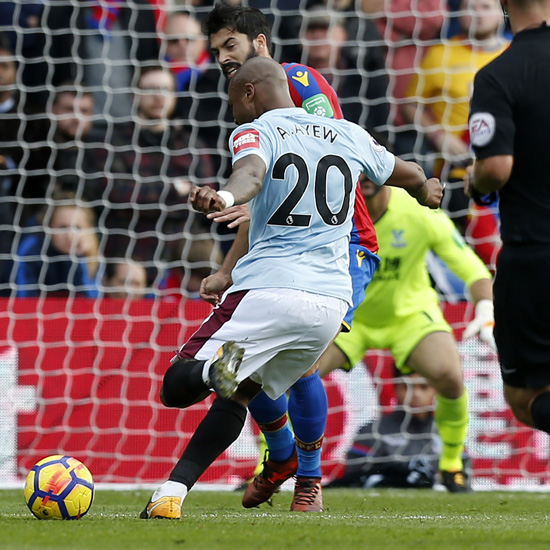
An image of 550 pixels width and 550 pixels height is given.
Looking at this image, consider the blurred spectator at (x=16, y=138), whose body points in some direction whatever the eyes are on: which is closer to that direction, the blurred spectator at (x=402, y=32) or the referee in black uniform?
the referee in black uniform

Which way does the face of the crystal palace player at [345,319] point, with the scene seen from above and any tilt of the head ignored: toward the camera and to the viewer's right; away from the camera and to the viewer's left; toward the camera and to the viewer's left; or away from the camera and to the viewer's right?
toward the camera and to the viewer's left

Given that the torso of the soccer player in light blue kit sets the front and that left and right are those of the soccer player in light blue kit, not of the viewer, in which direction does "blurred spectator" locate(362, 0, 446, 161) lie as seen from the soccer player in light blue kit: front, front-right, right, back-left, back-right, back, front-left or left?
front-right

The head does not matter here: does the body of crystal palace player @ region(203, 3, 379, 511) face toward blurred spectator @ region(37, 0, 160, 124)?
no

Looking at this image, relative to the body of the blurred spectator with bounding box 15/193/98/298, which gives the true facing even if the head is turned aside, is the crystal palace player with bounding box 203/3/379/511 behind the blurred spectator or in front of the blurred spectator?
in front

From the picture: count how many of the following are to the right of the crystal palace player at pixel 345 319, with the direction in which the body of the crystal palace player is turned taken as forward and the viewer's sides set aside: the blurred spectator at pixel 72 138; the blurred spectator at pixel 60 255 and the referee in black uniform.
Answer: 2

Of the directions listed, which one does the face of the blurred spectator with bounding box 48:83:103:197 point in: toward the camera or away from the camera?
toward the camera

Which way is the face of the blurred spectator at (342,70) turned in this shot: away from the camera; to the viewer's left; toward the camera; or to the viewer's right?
toward the camera

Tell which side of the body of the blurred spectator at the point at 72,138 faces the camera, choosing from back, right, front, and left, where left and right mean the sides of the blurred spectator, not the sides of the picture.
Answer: front

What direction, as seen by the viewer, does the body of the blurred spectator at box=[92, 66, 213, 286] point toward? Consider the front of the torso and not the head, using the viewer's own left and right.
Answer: facing the viewer

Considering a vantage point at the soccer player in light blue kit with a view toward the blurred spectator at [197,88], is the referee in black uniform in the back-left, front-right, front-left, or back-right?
back-right

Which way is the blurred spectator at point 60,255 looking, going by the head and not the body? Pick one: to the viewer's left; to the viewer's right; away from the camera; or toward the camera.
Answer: toward the camera

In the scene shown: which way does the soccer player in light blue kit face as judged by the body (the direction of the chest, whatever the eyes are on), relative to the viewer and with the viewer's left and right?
facing away from the viewer and to the left of the viewer

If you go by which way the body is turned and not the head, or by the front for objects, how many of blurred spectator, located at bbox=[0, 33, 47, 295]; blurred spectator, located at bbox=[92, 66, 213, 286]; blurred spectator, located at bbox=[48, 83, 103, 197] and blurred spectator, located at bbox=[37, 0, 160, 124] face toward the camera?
4

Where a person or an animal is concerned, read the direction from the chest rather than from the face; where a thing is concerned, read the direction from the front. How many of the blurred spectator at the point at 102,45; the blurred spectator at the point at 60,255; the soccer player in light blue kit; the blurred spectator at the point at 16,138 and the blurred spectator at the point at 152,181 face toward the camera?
4

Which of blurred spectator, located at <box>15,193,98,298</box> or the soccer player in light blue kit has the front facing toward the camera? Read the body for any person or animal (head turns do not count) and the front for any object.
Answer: the blurred spectator

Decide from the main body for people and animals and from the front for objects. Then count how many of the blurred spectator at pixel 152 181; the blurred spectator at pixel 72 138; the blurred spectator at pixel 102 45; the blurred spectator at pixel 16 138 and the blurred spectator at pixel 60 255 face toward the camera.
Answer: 5
